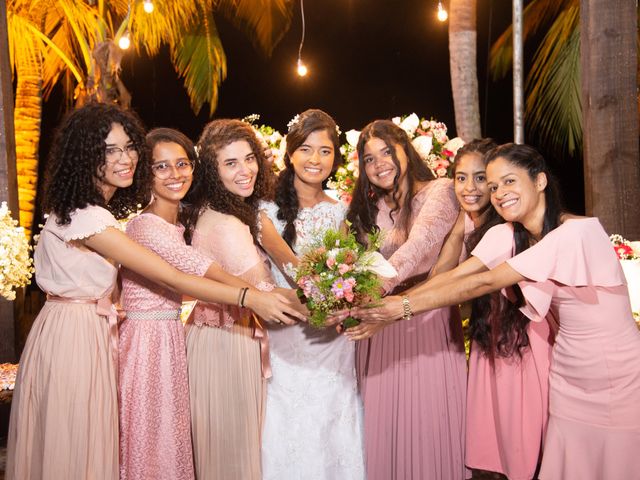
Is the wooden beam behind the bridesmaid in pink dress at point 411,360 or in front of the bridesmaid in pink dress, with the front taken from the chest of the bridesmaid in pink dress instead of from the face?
behind

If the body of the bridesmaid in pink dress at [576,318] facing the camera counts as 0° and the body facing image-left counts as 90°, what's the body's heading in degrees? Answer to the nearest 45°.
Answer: approximately 90°

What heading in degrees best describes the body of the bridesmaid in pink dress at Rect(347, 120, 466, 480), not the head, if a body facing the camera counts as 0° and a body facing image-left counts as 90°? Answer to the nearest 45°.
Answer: approximately 45°
